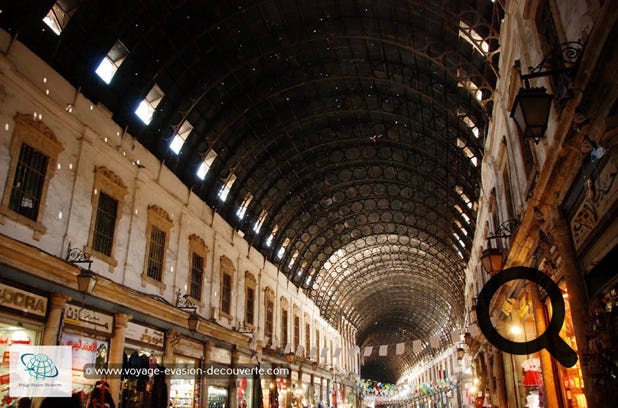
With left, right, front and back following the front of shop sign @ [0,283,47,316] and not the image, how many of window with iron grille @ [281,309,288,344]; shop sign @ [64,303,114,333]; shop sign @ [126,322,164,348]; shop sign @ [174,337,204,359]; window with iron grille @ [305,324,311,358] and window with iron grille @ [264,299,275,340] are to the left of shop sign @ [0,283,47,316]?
6

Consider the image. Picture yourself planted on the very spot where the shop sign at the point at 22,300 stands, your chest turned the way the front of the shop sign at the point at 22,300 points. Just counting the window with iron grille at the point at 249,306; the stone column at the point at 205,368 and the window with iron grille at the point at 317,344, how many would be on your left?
3

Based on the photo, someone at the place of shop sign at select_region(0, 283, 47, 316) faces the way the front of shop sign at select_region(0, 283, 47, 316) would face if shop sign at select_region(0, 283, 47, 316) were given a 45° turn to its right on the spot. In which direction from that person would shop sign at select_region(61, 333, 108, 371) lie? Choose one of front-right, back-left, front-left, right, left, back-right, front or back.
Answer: back-left

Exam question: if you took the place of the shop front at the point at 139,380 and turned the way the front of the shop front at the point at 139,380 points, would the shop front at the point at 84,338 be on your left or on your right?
on your right

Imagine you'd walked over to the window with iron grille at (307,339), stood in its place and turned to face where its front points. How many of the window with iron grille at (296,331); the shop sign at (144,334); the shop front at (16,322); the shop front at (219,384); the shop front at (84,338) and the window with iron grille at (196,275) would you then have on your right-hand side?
6

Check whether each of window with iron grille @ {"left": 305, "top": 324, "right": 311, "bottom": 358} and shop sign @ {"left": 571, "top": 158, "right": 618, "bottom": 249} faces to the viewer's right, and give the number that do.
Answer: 1

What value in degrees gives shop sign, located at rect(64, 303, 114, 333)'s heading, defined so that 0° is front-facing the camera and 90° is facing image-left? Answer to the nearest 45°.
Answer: approximately 315°

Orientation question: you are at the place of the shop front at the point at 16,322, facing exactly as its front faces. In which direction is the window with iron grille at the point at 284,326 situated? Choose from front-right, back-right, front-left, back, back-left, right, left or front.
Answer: left

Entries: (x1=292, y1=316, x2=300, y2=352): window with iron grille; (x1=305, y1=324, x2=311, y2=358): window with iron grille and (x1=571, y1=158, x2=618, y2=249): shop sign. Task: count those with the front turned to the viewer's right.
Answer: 2

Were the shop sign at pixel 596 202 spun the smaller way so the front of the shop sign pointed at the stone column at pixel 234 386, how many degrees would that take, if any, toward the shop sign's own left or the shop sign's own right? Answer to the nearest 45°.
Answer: approximately 90° to the shop sign's own right

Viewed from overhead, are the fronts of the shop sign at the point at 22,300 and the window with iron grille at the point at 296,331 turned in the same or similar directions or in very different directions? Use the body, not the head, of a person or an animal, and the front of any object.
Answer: same or similar directions

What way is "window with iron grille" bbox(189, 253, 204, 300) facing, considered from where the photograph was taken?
facing the viewer and to the right of the viewer

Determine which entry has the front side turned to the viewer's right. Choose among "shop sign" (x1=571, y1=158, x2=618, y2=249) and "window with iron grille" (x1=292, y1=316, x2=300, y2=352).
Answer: the window with iron grille

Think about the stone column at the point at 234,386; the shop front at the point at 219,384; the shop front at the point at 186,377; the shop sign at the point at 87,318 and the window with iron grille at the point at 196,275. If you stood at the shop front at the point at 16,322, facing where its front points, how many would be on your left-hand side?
5

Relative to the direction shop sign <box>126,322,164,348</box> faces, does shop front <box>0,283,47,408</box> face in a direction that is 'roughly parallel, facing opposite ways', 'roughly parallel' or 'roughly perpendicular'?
roughly parallel

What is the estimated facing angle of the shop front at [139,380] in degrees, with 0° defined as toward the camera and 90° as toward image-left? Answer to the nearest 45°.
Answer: approximately 315°

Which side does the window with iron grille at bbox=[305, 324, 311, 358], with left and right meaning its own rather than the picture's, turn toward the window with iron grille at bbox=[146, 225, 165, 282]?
right

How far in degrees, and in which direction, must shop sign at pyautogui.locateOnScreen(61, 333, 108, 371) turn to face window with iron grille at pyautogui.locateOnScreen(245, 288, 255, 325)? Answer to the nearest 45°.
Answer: approximately 90° to its left

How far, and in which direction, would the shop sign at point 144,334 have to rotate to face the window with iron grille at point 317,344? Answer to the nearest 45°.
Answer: approximately 90° to its left
